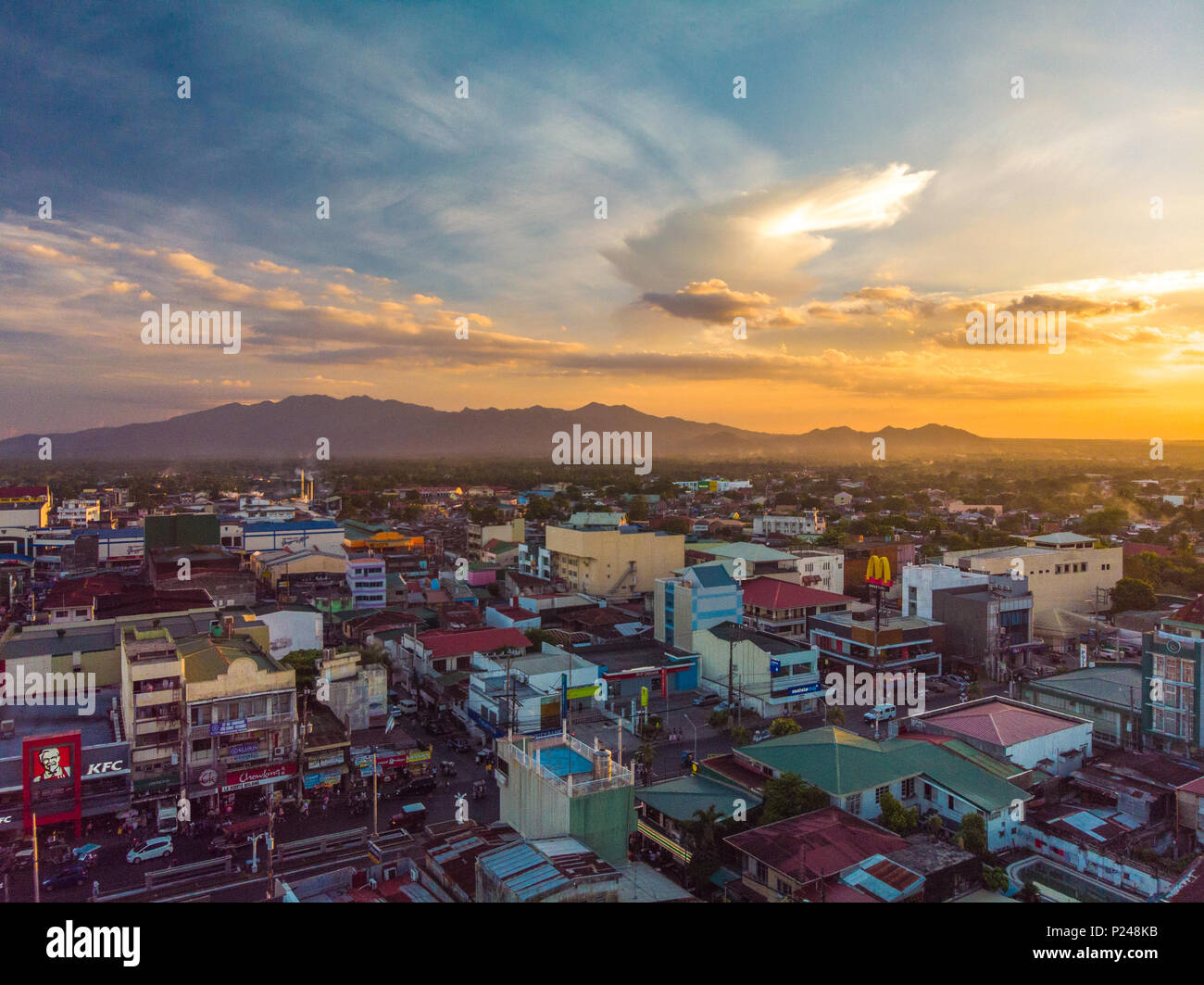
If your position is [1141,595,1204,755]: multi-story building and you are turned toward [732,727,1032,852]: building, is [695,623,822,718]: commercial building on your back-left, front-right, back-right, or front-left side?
front-right

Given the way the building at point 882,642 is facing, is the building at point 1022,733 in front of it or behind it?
in front

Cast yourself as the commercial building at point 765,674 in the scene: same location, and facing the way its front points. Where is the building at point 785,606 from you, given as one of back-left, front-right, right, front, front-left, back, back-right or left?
back-left

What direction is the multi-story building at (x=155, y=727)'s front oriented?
toward the camera

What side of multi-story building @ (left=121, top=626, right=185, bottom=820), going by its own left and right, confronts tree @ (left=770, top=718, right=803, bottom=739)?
left

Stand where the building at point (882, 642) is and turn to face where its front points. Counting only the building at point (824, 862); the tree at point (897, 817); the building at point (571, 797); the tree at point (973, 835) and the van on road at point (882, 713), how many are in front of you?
5

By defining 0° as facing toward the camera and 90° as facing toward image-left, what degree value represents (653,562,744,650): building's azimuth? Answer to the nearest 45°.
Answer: approximately 45°

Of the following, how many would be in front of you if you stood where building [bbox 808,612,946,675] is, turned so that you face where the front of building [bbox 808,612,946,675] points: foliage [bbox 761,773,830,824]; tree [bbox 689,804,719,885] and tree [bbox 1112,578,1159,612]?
2

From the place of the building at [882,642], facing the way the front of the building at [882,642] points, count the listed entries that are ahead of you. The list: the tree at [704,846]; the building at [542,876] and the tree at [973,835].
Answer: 3

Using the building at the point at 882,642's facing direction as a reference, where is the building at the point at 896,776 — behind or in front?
in front

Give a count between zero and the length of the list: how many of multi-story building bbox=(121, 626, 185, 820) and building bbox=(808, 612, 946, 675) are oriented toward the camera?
2

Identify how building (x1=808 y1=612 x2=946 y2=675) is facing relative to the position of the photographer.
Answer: facing the viewer

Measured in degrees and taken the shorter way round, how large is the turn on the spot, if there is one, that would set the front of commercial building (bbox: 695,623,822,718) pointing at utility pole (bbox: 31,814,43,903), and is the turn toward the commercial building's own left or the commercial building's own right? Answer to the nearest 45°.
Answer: approximately 90° to the commercial building's own right

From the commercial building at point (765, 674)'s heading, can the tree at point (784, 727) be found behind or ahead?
ahead
